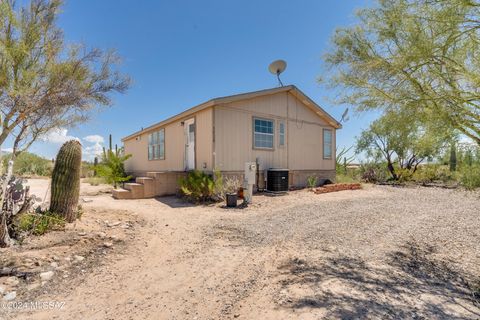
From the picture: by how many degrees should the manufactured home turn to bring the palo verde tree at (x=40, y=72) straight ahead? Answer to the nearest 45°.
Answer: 0° — it already faces it

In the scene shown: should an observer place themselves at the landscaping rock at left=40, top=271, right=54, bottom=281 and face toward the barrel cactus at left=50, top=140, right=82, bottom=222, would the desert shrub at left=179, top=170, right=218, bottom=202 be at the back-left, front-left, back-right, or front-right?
front-right

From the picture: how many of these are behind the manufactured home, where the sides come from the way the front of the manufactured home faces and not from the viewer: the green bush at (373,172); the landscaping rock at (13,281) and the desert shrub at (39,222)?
1

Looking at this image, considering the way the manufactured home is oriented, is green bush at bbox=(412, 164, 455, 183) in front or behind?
behind

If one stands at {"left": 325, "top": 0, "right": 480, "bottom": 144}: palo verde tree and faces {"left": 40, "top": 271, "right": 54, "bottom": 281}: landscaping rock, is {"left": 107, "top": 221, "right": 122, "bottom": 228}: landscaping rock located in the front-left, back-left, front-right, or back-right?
front-right

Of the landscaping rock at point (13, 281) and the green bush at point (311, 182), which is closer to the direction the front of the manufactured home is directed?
the landscaping rock

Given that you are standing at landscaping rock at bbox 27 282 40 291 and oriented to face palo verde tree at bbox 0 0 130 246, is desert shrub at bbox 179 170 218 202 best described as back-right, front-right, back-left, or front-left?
front-right

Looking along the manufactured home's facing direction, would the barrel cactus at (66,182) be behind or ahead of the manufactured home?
ahead

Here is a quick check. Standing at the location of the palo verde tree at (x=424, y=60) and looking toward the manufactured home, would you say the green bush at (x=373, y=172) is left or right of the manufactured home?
right

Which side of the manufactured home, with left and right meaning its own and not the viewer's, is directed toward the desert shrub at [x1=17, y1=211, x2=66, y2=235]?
front

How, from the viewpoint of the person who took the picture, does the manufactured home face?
facing the viewer and to the left of the viewer

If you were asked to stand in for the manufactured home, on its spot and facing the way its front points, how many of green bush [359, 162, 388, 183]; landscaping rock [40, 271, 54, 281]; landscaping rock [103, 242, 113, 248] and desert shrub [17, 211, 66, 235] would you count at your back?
1

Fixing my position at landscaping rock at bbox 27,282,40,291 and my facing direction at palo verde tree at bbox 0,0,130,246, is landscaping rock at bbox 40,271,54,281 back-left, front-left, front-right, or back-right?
front-right

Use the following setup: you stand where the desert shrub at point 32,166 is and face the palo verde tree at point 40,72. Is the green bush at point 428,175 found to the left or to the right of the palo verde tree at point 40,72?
left
